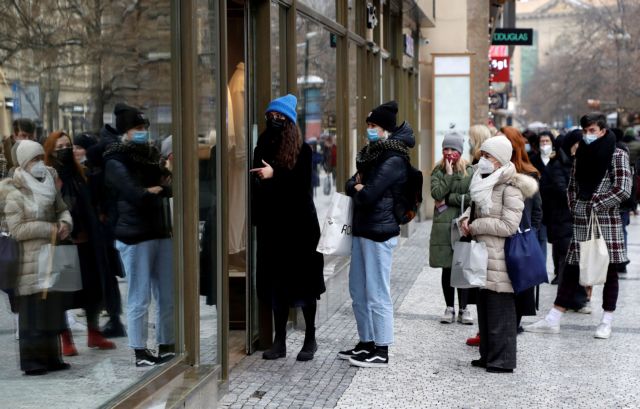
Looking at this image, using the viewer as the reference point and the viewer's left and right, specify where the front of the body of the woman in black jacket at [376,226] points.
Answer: facing to the left of the viewer

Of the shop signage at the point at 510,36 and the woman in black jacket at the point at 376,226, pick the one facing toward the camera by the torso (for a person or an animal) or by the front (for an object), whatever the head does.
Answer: the shop signage

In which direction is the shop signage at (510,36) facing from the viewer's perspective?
toward the camera

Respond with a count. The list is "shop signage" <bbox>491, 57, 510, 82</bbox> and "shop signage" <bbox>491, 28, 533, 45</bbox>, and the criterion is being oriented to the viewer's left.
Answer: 0

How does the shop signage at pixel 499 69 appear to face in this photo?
toward the camera

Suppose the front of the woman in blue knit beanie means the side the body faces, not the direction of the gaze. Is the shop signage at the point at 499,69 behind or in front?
behind

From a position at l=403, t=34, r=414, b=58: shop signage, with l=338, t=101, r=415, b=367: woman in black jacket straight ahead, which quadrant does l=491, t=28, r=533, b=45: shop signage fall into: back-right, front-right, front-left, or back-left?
back-left

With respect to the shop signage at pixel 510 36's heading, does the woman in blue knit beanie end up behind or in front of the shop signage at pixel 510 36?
in front

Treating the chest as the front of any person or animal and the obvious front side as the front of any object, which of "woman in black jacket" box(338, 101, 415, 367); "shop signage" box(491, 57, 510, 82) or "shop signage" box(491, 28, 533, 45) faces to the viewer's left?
the woman in black jacket

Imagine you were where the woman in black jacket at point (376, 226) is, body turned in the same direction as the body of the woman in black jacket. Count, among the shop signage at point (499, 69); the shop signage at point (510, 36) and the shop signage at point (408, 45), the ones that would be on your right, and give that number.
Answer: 3
